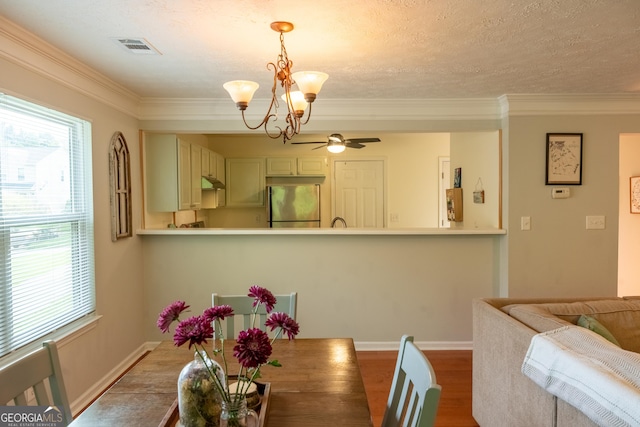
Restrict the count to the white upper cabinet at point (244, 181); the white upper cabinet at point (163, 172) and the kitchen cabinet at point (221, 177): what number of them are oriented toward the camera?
1

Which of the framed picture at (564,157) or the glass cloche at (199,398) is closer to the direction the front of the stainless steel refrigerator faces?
the glass cloche

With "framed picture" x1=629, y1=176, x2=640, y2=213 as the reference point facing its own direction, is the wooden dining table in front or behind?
in front

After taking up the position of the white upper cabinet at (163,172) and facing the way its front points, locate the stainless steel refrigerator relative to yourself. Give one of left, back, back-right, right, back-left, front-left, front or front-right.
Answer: front-left

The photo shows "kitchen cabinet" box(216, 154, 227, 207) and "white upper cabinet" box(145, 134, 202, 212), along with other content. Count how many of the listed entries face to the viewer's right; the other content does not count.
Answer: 2

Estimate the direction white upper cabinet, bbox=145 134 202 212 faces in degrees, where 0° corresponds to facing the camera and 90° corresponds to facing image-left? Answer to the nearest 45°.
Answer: approximately 270°

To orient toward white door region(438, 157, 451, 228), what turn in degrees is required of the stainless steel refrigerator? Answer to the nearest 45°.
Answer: approximately 90° to its left

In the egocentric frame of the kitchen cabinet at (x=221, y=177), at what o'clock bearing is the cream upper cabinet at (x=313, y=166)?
The cream upper cabinet is roughly at 12 o'clock from the kitchen cabinet.

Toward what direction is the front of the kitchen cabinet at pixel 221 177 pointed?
to the viewer's right

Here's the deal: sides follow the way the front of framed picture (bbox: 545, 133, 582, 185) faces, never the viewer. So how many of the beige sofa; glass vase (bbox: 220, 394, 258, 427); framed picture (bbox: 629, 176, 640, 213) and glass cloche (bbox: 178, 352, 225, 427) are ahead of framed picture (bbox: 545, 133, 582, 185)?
3
